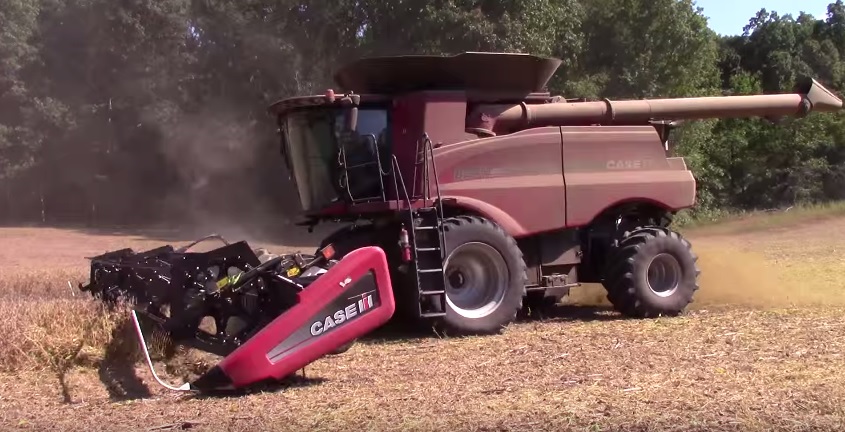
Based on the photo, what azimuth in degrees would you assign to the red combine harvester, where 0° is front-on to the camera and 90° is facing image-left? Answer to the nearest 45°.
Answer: approximately 45°
